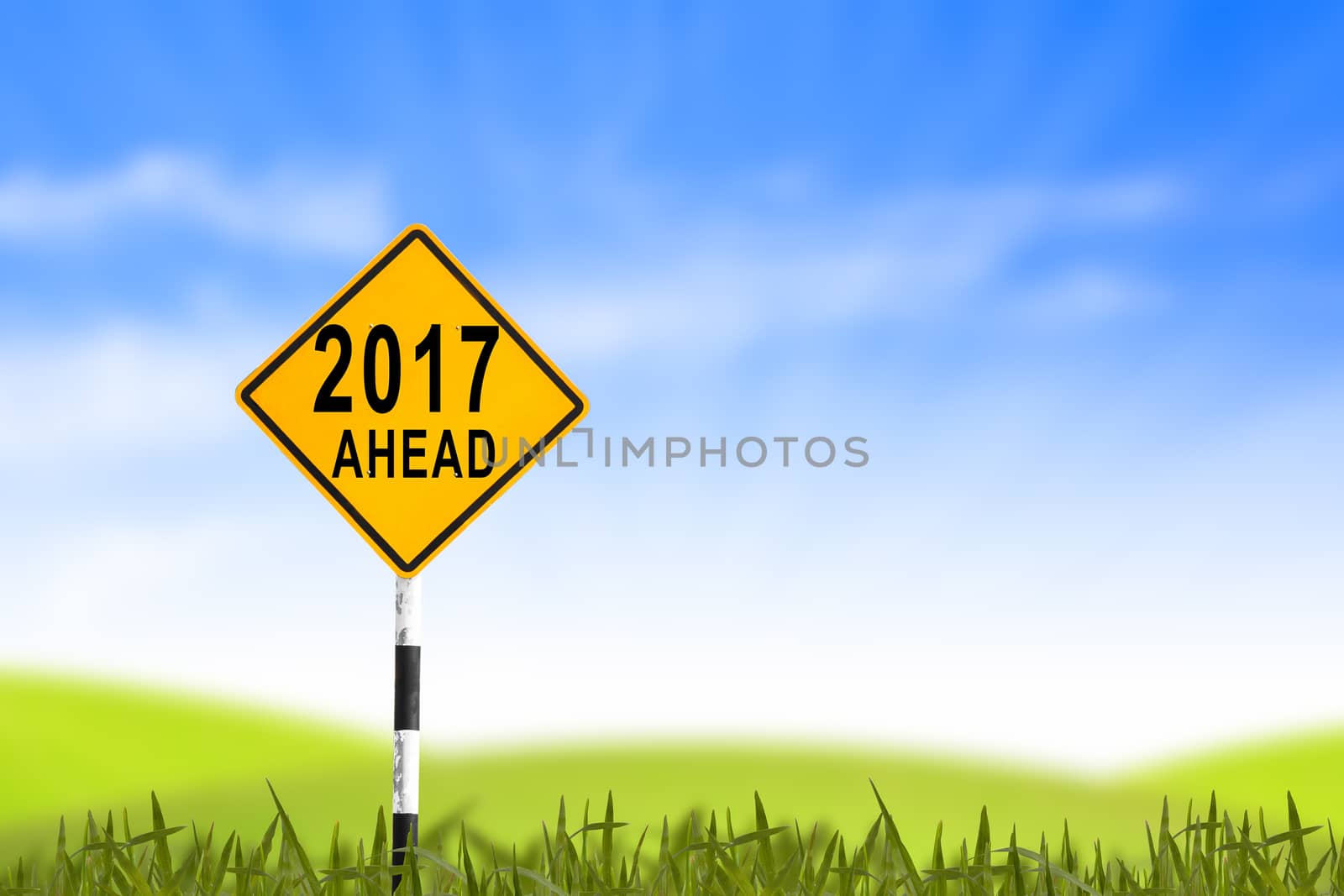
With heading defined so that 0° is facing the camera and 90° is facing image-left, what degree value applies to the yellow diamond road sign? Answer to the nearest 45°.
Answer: approximately 0°
